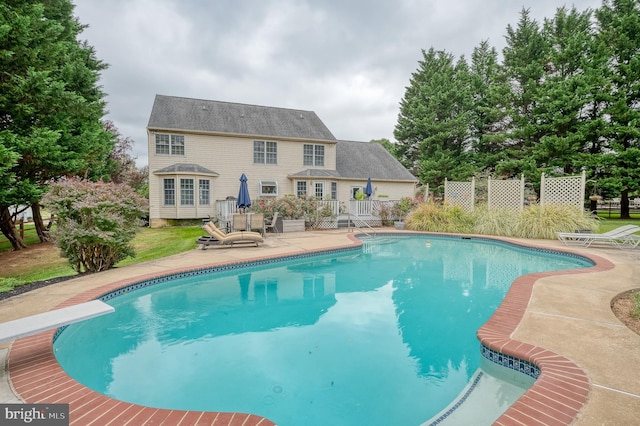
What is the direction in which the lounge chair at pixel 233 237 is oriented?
to the viewer's right

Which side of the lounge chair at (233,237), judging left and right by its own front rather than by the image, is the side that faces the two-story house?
left

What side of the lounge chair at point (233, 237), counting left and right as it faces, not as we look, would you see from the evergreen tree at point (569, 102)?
front

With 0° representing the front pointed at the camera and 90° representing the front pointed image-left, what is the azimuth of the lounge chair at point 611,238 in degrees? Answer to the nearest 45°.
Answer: approximately 90°

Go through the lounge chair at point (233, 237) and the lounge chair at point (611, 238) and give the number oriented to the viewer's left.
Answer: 1

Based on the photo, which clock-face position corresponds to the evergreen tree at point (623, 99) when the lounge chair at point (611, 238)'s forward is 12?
The evergreen tree is roughly at 3 o'clock from the lounge chair.

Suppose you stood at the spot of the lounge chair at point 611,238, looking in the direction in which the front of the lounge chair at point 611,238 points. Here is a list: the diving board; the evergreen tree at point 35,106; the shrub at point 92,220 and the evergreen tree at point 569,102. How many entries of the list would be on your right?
1

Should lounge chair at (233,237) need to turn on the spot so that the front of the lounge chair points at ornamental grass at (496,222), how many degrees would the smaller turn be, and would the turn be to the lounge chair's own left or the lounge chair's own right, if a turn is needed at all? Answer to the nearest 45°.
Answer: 0° — it already faces it

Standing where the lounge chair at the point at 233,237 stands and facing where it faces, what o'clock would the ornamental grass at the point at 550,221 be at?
The ornamental grass is roughly at 12 o'clock from the lounge chair.

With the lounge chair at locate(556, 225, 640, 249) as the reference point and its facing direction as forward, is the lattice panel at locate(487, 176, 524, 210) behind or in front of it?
in front

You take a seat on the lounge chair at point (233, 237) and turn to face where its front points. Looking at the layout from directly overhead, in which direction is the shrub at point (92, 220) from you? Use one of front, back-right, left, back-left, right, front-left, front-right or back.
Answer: back-right

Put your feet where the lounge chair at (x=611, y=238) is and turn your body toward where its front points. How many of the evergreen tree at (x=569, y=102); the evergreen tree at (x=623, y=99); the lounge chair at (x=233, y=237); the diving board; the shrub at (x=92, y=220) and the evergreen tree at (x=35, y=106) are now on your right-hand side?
2

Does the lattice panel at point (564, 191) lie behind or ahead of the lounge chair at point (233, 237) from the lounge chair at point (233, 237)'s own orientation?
ahead

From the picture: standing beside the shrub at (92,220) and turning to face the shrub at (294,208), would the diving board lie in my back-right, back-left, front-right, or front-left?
back-right
